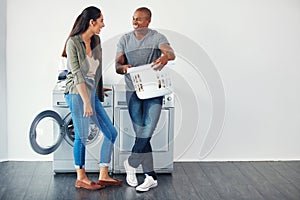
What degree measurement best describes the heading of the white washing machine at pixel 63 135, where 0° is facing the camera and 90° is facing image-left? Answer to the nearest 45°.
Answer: approximately 0°

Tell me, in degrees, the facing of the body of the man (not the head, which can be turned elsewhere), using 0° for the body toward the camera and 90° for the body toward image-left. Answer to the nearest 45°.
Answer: approximately 0°

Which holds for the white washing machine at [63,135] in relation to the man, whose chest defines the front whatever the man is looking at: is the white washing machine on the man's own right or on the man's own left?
on the man's own right

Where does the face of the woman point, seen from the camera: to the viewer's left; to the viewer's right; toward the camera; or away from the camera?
to the viewer's right

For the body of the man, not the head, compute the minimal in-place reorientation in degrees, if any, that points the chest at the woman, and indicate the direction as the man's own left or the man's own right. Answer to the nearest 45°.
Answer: approximately 90° to the man's own right

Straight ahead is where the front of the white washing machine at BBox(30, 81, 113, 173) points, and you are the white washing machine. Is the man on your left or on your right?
on your left

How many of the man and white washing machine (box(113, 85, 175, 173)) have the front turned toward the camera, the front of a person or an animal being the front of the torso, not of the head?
2
